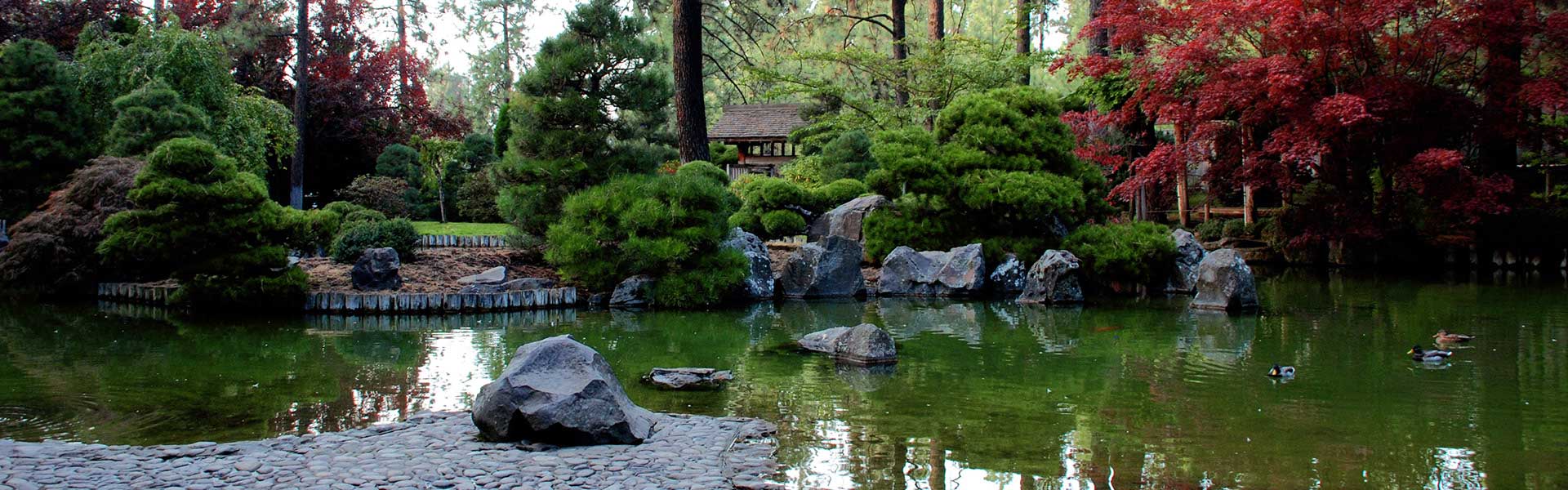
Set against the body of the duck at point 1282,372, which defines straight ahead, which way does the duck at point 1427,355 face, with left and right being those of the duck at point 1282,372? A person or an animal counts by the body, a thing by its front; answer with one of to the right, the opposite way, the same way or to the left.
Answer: the same way

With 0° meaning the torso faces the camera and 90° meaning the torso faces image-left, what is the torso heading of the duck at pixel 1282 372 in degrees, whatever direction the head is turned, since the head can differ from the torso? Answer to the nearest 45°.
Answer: approximately 90°

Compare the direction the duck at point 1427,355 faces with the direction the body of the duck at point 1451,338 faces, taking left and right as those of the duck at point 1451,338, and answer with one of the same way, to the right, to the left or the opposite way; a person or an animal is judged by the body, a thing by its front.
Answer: the same way

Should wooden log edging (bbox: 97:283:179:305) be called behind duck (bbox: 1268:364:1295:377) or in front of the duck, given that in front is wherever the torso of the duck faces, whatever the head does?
in front

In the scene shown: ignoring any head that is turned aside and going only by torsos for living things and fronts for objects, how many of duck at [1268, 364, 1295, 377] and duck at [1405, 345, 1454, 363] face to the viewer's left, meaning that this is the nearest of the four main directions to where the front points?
2

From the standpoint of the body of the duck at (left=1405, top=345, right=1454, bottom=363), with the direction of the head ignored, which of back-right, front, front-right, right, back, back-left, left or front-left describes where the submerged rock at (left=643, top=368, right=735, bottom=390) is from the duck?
front-left

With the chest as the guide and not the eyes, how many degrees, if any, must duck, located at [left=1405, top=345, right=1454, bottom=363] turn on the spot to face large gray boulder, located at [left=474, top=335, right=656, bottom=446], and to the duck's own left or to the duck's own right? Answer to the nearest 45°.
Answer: approximately 45° to the duck's own left

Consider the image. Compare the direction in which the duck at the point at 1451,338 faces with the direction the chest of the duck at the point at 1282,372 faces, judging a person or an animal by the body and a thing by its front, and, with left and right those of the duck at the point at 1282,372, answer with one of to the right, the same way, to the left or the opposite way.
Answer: the same way

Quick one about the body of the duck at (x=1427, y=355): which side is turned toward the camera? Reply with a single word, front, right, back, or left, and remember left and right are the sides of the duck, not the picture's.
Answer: left

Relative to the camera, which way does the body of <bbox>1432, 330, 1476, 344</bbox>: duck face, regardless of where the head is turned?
to the viewer's left
